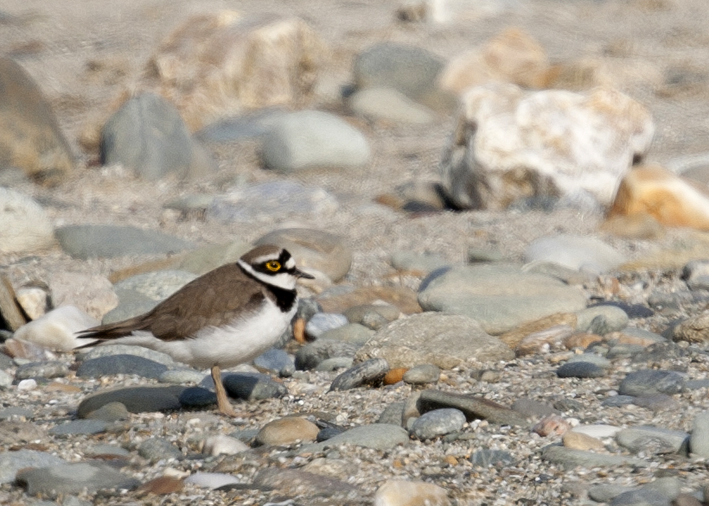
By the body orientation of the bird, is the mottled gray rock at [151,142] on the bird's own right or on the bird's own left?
on the bird's own left

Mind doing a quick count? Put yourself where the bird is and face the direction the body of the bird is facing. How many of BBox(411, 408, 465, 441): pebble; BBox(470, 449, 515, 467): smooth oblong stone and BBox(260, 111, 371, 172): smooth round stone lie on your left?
1

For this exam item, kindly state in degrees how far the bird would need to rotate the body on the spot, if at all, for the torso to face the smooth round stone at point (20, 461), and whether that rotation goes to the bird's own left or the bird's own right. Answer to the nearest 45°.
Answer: approximately 135° to the bird's own right

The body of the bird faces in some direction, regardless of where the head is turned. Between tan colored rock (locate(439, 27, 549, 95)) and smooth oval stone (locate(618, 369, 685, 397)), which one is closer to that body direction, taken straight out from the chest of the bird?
the smooth oval stone

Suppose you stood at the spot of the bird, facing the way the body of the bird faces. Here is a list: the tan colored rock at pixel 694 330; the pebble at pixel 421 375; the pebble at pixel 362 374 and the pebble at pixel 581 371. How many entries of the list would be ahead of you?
4

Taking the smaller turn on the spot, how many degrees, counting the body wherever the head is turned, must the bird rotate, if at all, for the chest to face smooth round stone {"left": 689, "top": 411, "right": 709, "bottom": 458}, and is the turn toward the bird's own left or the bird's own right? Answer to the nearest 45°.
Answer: approximately 45° to the bird's own right

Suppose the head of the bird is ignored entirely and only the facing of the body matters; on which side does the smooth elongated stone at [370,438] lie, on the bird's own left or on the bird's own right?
on the bird's own right

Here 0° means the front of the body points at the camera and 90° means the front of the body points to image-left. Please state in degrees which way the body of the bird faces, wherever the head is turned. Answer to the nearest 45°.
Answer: approximately 270°

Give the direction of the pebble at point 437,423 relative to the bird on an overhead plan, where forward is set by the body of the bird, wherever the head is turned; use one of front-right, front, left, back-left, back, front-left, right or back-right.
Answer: front-right

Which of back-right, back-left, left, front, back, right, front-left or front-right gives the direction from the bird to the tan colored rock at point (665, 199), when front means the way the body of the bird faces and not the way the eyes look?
front-left

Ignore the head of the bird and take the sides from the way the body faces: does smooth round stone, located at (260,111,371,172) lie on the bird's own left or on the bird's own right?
on the bird's own left

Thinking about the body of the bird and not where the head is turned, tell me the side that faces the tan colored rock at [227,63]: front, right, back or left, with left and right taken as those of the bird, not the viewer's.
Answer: left

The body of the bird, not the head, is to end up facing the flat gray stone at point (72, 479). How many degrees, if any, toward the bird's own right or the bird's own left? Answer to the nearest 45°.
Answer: approximately 135° to the bird's own right

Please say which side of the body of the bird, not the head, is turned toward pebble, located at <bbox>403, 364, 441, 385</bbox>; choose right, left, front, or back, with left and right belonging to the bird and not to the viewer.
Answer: front

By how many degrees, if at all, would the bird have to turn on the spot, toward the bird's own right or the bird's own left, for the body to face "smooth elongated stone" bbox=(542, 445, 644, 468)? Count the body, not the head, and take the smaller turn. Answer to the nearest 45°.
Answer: approximately 45° to the bird's own right

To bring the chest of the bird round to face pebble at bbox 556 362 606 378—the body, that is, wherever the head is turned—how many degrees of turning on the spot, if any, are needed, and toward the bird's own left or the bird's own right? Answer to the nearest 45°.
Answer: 0° — it already faces it

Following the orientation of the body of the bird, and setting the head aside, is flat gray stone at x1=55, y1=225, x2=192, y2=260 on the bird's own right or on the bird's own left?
on the bird's own left

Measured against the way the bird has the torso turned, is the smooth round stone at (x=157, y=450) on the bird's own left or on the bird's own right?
on the bird's own right
